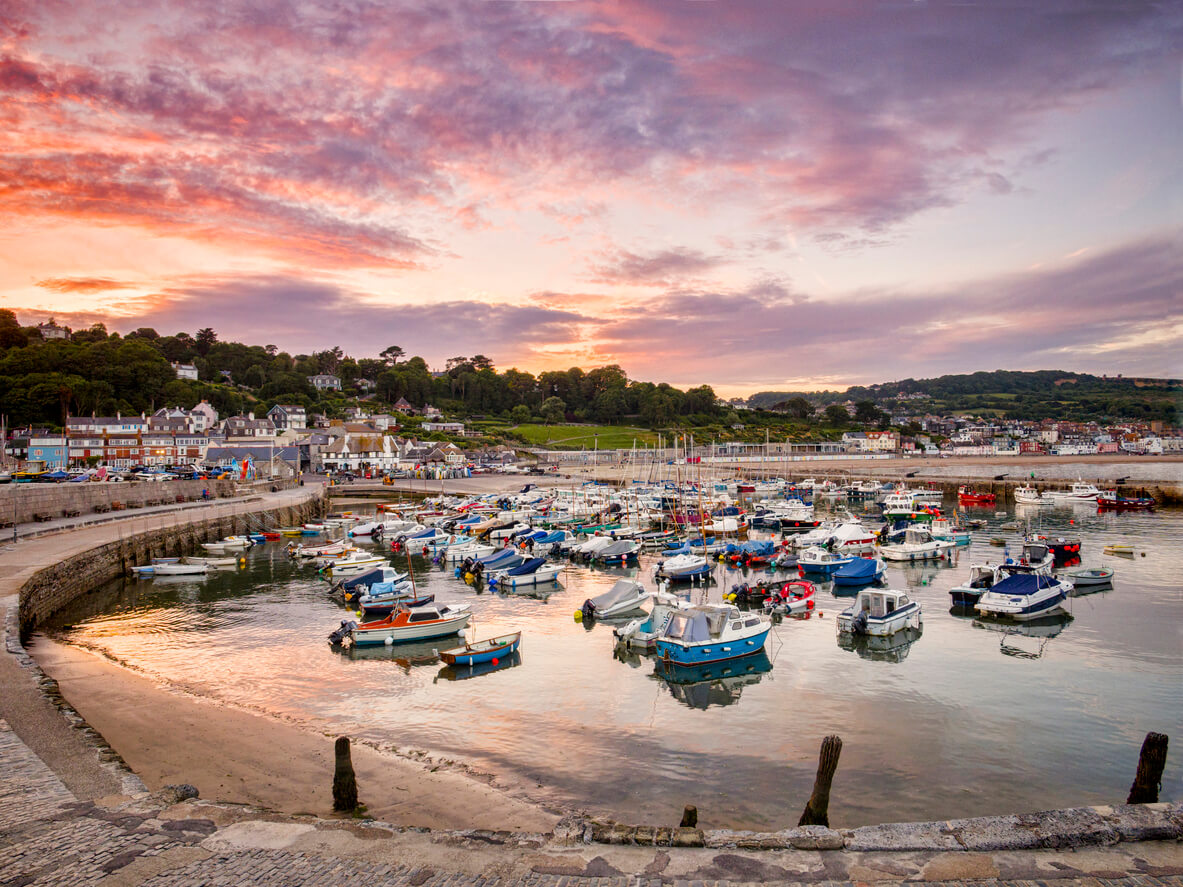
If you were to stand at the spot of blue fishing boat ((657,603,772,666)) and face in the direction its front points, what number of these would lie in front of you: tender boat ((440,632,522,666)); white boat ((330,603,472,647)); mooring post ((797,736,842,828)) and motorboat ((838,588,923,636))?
1

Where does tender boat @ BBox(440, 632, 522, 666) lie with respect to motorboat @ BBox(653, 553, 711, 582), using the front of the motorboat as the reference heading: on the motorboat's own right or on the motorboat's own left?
on the motorboat's own right

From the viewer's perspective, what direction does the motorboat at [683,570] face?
to the viewer's right

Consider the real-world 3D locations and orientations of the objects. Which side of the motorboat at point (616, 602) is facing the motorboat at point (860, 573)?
front

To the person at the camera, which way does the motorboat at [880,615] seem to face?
facing away from the viewer and to the right of the viewer

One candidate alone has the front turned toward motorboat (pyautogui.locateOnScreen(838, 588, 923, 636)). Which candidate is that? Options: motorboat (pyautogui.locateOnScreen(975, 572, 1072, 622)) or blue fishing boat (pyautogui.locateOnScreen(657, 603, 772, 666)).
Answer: the blue fishing boat

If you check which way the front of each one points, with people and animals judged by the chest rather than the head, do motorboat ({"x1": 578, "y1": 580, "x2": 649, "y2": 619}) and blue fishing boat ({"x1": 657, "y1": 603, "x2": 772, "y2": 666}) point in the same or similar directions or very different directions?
same or similar directions

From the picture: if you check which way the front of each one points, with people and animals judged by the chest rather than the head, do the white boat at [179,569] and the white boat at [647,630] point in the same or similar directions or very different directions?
same or similar directions

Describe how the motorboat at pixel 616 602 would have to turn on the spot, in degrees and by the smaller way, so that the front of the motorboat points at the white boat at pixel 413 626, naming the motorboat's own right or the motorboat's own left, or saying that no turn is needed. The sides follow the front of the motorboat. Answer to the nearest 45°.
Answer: approximately 180°

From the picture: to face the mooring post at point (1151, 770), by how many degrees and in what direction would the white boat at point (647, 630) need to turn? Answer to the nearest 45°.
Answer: approximately 90° to its right

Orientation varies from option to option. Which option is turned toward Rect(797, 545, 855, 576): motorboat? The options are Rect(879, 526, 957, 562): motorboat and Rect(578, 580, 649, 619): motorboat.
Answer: Rect(578, 580, 649, 619): motorboat

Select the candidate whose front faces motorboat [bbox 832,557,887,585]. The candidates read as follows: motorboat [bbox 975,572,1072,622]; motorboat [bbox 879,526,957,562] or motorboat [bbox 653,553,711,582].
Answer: motorboat [bbox 653,553,711,582]

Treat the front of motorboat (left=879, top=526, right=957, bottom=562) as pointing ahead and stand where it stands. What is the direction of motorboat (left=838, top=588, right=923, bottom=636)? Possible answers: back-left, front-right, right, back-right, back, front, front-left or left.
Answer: right

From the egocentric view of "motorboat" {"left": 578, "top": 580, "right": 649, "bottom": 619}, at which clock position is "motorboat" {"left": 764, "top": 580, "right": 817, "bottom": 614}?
"motorboat" {"left": 764, "top": 580, "right": 817, "bottom": 614} is roughly at 1 o'clock from "motorboat" {"left": 578, "top": 580, "right": 649, "bottom": 619}.

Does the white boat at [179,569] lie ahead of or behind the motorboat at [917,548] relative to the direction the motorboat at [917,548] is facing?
behind

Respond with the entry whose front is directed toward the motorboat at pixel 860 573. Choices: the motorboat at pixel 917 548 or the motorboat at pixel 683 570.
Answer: the motorboat at pixel 683 570
